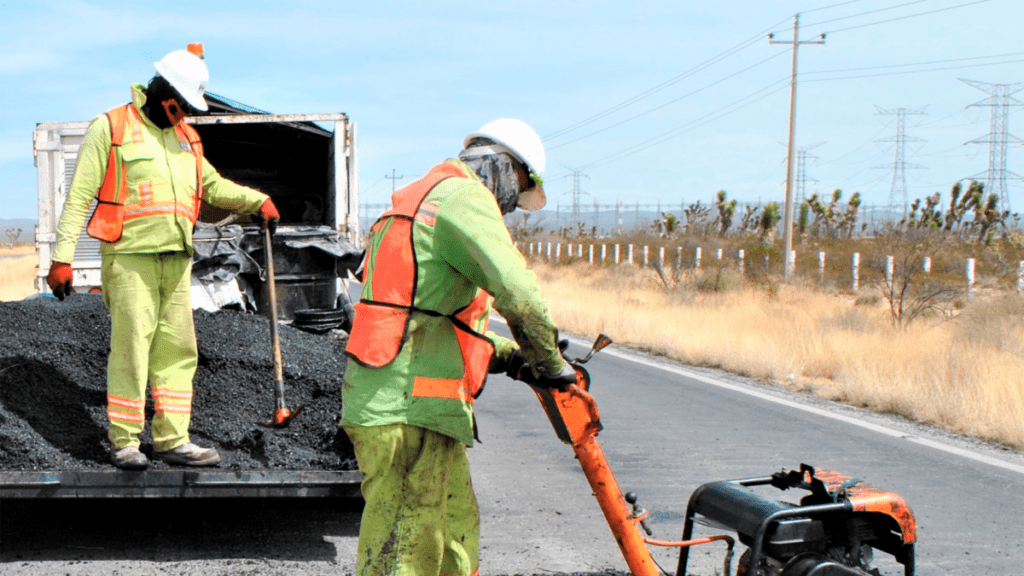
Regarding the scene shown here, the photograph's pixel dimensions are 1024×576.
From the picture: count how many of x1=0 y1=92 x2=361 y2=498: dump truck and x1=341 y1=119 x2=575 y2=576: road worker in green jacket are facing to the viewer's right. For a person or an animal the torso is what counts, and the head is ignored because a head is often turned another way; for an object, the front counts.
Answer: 1

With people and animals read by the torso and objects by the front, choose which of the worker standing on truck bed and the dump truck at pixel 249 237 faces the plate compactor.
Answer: the worker standing on truck bed

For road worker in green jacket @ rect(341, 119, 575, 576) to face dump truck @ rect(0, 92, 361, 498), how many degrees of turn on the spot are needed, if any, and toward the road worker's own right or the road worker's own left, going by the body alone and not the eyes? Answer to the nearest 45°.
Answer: approximately 90° to the road worker's own left

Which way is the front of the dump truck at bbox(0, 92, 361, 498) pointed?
away from the camera

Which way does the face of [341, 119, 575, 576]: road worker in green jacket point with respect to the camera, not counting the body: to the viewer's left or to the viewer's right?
to the viewer's right

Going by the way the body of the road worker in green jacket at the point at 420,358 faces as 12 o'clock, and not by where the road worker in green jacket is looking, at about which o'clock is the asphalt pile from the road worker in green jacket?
The asphalt pile is roughly at 8 o'clock from the road worker in green jacket.

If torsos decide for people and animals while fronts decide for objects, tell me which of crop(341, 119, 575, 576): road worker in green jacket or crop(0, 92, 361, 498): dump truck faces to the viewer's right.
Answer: the road worker in green jacket

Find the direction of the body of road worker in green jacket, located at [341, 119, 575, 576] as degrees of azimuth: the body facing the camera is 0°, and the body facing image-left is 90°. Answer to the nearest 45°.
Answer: approximately 270°

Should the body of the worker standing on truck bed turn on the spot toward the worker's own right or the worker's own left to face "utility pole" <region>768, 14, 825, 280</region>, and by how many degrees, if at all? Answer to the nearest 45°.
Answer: approximately 90° to the worker's own left

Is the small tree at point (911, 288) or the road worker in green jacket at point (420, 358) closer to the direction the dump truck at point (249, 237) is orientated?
the small tree
